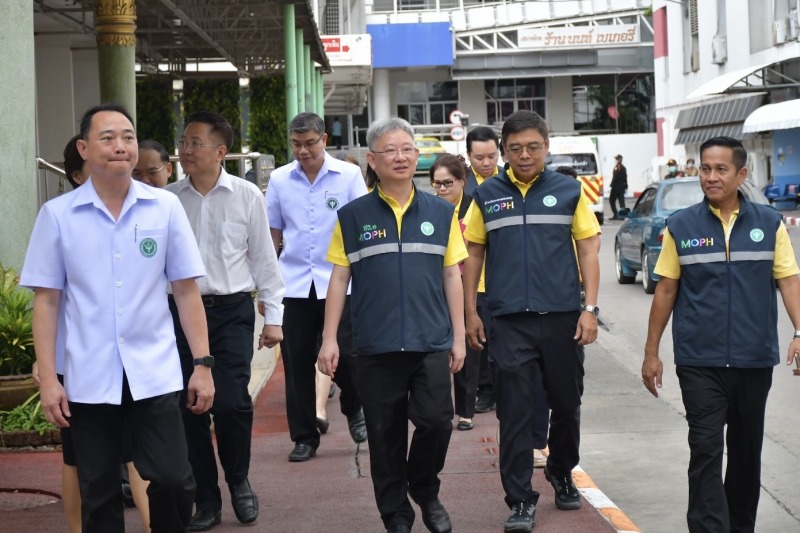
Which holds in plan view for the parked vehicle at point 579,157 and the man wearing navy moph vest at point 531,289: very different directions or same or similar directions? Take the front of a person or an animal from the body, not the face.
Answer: very different directions

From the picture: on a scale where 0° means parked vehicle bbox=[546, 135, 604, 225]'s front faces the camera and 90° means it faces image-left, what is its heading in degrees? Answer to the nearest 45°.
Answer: approximately 180°

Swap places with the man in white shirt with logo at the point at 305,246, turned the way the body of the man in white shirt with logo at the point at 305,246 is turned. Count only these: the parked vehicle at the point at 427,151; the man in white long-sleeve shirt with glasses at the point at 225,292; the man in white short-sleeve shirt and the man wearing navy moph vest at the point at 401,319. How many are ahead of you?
3

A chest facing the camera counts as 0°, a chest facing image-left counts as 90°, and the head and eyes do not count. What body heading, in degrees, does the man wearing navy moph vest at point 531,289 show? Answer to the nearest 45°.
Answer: approximately 0°

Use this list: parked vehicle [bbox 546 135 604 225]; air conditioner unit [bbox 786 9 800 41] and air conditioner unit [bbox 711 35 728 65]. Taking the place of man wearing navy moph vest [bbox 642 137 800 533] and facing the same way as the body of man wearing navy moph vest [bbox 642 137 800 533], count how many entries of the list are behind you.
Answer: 3

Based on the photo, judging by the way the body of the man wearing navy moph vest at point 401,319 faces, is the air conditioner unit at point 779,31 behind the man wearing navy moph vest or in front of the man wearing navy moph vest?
behind

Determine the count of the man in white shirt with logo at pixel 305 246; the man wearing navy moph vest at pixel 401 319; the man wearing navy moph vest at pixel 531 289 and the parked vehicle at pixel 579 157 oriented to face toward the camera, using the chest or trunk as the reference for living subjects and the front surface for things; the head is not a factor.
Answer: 3

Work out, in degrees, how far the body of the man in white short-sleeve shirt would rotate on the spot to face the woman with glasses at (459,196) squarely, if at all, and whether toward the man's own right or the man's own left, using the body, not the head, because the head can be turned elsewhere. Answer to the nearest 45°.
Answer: approximately 135° to the man's own left

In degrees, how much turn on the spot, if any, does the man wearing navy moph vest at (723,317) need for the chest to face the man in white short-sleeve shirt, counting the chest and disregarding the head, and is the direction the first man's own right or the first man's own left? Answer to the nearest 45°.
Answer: approximately 45° to the first man's own right

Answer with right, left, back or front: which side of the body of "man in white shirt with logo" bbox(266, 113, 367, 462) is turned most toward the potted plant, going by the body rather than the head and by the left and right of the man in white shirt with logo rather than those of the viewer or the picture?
right

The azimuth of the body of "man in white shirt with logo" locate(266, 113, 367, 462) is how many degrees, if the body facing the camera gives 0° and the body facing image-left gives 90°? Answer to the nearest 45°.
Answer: approximately 0°

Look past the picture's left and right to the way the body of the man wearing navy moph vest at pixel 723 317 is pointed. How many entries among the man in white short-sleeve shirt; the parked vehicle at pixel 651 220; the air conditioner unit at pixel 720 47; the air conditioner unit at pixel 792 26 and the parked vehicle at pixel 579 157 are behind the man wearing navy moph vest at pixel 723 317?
4
